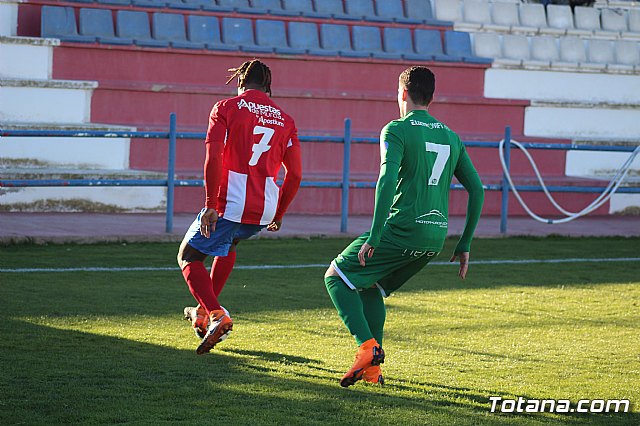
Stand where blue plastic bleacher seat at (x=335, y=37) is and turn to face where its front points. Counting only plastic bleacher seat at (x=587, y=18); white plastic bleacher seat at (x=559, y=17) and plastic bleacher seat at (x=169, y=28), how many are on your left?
2

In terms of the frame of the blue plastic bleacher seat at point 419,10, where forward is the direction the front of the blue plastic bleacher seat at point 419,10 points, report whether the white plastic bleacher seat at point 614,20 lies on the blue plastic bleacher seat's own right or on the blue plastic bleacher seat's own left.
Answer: on the blue plastic bleacher seat's own left

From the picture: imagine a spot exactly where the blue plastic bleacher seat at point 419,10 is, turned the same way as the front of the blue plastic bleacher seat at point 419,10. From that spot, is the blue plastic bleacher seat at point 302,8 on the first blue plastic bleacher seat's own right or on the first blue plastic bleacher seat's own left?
on the first blue plastic bleacher seat's own right

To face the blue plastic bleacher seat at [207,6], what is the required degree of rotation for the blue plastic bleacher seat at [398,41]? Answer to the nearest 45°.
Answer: approximately 135° to its right

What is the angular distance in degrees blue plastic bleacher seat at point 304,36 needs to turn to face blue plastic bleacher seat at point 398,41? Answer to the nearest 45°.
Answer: approximately 45° to its left

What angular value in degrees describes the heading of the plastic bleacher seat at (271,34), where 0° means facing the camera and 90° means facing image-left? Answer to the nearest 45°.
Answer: approximately 315°

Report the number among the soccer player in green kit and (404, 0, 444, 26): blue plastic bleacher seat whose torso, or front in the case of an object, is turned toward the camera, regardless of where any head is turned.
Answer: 1
